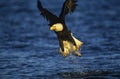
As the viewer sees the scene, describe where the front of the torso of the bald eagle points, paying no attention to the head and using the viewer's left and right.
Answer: facing the viewer and to the left of the viewer
